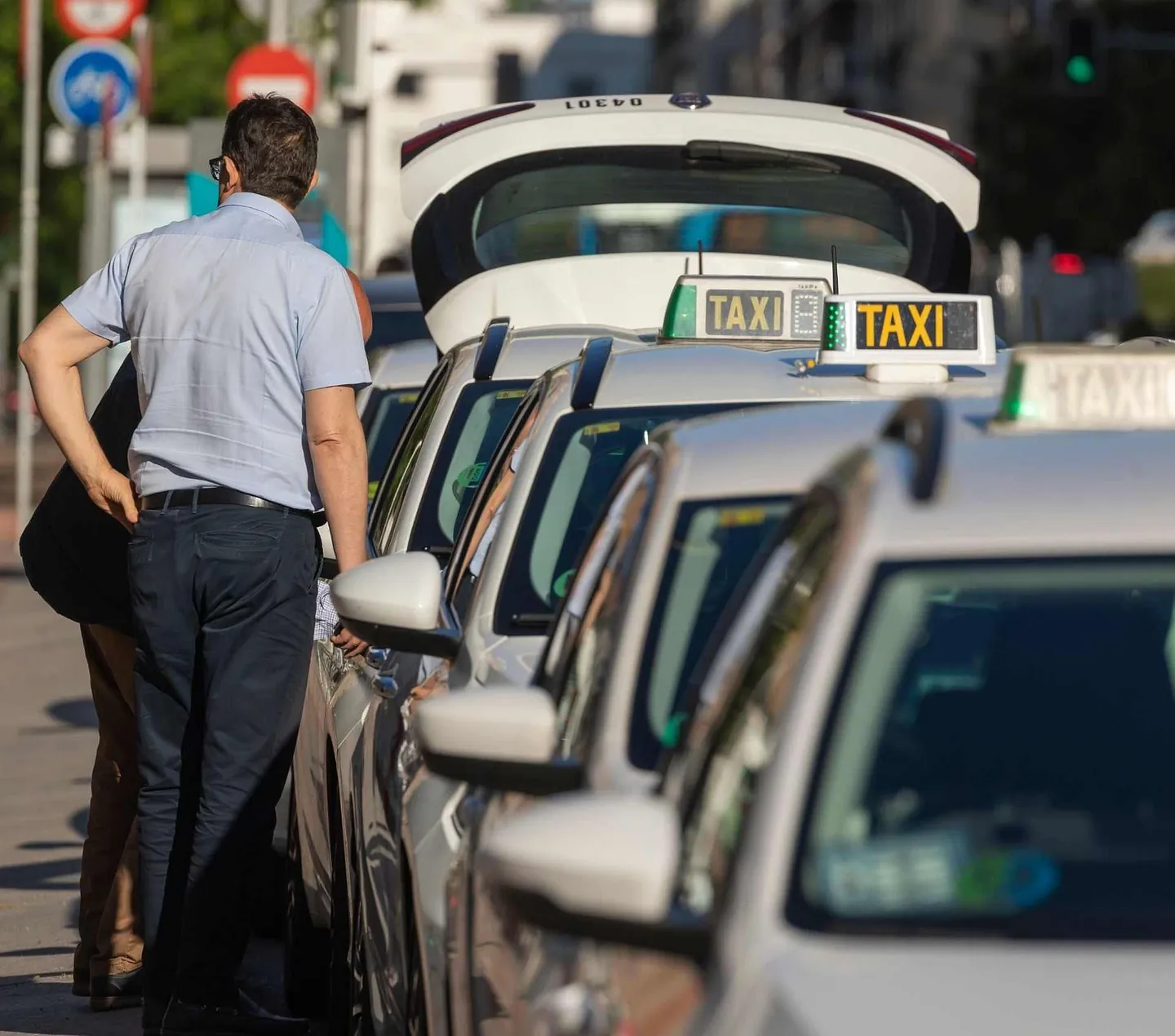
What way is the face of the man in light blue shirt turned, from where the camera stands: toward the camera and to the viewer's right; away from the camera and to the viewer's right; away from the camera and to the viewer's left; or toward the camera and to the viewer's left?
away from the camera and to the viewer's left

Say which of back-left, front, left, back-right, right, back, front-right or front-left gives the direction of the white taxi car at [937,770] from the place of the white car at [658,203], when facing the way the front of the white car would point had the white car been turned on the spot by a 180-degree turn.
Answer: back

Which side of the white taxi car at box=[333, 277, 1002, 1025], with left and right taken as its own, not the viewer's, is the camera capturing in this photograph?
front

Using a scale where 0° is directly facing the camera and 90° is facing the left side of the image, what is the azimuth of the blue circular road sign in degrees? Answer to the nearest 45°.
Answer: approximately 0°

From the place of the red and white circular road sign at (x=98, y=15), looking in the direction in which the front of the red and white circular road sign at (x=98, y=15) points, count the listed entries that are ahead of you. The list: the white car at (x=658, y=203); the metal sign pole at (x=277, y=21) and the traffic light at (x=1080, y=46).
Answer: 1

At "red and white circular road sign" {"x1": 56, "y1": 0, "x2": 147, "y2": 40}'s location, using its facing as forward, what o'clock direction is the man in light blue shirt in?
The man in light blue shirt is roughly at 12 o'clock from the red and white circular road sign.

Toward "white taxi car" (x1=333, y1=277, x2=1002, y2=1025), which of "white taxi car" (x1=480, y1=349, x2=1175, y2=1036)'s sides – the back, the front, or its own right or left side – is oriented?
back

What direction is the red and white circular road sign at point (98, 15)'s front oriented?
toward the camera

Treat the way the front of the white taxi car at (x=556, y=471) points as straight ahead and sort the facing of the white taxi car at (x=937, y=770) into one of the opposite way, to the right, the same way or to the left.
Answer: the same way

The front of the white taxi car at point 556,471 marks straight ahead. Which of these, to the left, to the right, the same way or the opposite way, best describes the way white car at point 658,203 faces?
the same way

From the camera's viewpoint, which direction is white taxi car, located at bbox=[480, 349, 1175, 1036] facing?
toward the camera

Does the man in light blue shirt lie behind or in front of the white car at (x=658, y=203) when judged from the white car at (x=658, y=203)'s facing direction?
in front

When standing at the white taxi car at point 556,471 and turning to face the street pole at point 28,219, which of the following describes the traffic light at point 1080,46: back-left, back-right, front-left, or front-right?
front-right

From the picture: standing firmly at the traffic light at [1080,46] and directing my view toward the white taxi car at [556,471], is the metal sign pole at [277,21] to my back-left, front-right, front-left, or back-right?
front-right

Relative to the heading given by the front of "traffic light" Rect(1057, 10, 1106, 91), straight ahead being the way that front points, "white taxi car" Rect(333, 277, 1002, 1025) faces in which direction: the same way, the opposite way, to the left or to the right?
the same way
